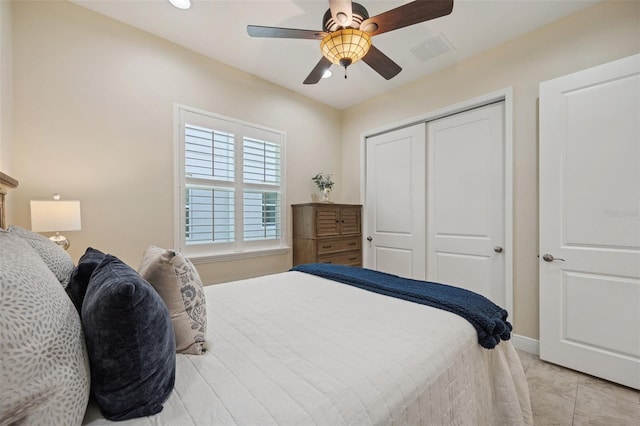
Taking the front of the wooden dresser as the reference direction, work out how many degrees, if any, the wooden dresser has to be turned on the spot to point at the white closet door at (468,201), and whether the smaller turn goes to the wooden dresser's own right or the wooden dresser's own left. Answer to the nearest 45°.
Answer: approximately 45° to the wooden dresser's own left

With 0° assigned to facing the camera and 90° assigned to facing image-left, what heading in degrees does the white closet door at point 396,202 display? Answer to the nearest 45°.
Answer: approximately 45°

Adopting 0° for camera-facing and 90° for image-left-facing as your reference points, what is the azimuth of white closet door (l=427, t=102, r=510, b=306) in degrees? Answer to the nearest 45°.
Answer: approximately 45°

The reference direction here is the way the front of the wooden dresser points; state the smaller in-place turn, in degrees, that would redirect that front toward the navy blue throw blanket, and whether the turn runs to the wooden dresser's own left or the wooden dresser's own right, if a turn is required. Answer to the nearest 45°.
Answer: approximately 45° to the wooden dresser's own right

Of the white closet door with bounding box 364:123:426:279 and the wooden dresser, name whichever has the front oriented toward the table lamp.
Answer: the white closet door

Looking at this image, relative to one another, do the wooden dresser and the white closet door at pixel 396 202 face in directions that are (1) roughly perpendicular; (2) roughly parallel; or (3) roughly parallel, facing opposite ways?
roughly perpendicular

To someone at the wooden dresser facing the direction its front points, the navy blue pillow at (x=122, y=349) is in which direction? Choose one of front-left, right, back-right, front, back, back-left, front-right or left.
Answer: front-right

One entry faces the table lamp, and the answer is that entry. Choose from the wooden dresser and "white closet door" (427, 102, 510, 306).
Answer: the white closet door
